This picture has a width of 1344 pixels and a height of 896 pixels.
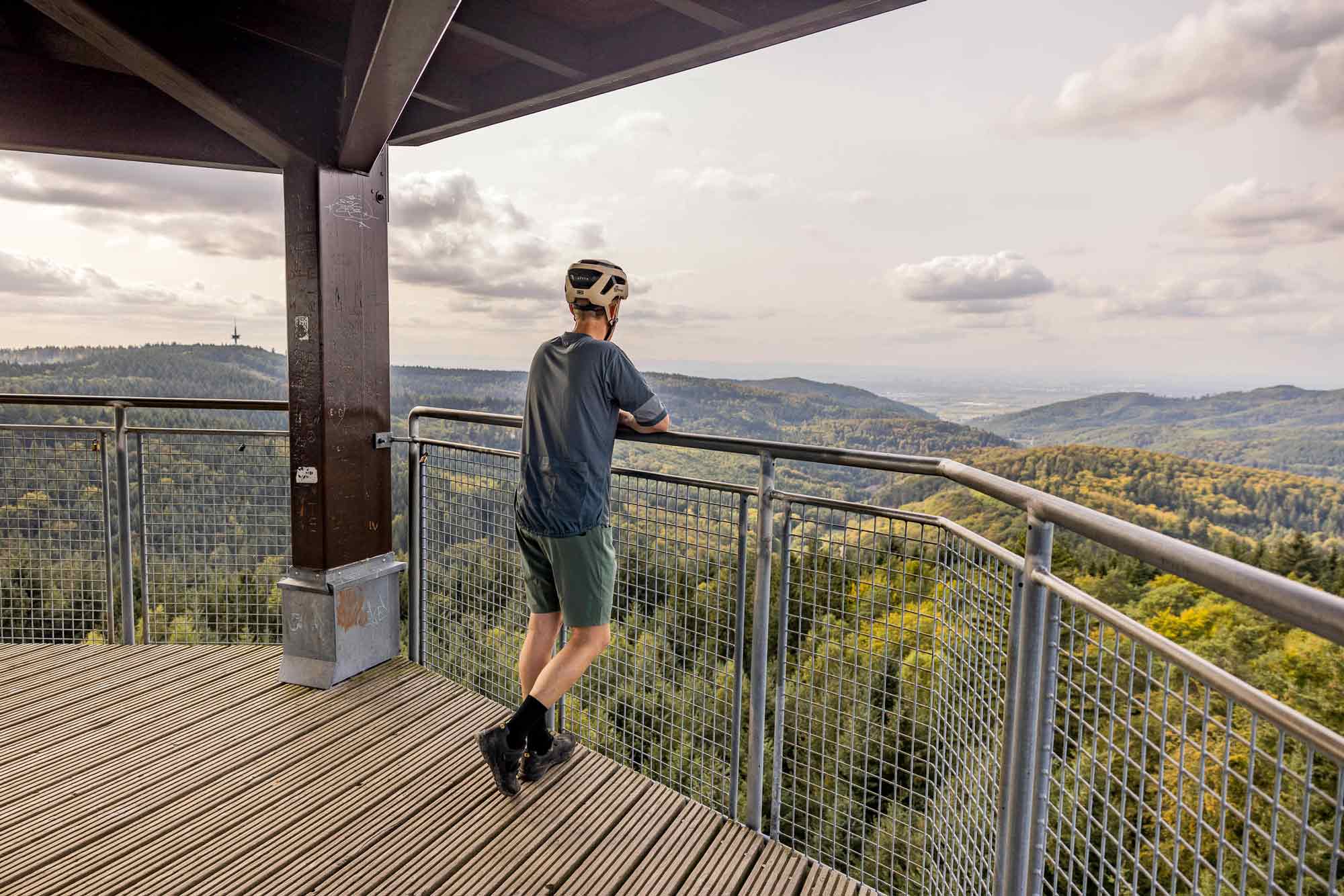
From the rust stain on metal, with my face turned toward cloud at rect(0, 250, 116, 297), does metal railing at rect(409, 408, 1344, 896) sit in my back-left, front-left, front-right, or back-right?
back-right

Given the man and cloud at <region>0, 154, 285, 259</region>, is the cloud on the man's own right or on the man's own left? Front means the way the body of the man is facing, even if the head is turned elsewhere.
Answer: on the man's own left

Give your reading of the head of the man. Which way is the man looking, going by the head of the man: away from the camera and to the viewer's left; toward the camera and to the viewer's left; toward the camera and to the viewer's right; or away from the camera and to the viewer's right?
away from the camera and to the viewer's right

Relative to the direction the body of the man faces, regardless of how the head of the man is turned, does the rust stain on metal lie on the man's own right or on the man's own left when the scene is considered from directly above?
on the man's own left

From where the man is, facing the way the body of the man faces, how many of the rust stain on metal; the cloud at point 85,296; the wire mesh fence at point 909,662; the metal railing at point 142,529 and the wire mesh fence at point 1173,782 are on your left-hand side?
3

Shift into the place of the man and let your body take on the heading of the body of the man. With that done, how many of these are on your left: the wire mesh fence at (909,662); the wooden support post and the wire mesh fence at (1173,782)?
1

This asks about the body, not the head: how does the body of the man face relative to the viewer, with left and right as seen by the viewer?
facing away from the viewer and to the right of the viewer

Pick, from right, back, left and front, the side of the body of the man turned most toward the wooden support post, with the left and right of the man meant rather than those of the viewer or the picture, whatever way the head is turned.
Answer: left

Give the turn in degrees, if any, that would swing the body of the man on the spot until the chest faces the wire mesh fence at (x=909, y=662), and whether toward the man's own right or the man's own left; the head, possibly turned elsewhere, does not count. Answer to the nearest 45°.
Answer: approximately 90° to the man's own right

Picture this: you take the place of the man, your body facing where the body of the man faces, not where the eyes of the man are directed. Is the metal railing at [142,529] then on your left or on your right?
on your left
